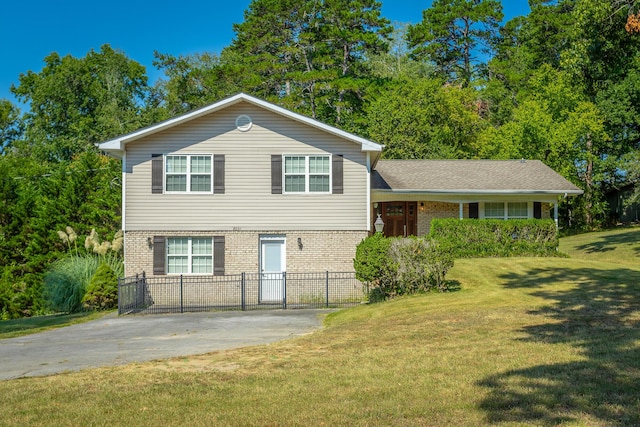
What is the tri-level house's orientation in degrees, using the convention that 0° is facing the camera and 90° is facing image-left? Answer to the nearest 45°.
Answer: approximately 0°

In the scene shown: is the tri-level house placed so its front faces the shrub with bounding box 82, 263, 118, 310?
no

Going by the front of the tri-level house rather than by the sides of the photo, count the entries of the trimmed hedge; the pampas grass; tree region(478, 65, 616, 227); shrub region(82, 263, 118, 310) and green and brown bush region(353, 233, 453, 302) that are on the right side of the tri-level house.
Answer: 2

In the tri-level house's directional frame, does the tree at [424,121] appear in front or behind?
behind

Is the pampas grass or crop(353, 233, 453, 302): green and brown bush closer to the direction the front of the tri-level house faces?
the green and brown bush

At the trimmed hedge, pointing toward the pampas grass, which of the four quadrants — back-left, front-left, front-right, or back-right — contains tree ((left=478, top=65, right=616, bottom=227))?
back-right

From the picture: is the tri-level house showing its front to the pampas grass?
no

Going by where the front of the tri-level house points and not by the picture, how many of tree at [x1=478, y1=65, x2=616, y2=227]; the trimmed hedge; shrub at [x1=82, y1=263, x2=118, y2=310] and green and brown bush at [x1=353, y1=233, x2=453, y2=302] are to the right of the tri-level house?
1

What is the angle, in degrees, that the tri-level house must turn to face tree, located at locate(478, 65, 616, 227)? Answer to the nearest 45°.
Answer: approximately 135° to its left

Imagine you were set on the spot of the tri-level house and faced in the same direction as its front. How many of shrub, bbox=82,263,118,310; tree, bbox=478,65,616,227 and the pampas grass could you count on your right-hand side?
2

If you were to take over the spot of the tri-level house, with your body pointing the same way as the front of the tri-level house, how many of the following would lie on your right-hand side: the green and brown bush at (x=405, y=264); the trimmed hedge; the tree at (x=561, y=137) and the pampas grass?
1
